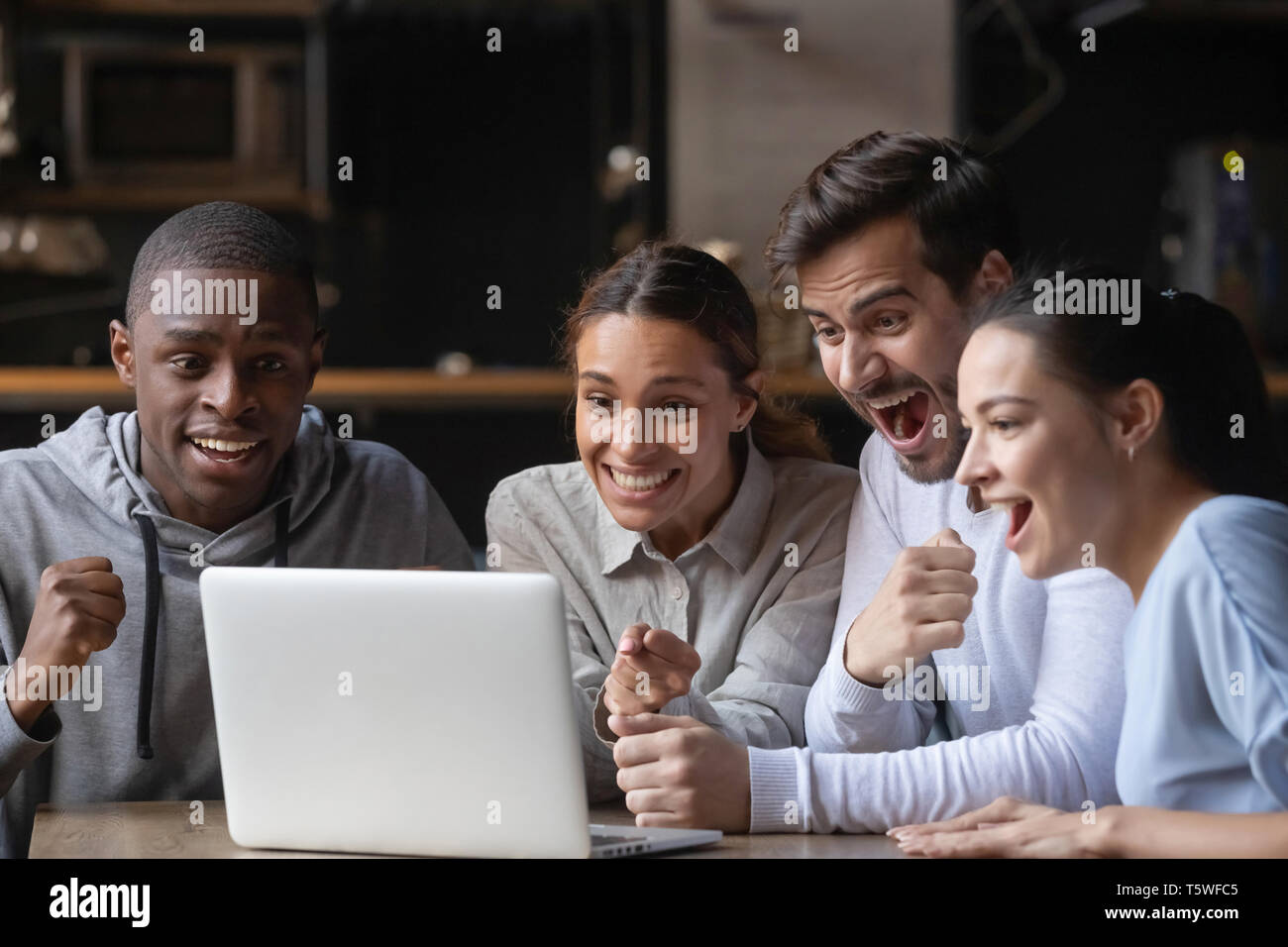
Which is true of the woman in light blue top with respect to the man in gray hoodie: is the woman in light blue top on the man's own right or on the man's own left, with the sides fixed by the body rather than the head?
on the man's own left

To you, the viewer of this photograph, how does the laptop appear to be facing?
facing away from the viewer and to the right of the viewer

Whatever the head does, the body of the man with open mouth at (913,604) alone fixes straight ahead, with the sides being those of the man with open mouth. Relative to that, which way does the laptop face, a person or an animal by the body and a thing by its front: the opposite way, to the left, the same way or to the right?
the opposite way

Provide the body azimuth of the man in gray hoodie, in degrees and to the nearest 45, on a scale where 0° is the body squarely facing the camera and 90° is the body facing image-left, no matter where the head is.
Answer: approximately 0°

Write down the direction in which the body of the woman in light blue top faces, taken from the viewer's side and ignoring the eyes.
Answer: to the viewer's left

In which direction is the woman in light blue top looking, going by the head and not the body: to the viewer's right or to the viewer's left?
to the viewer's left

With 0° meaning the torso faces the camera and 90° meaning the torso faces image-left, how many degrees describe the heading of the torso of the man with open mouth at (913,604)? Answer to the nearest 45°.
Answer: approximately 45°

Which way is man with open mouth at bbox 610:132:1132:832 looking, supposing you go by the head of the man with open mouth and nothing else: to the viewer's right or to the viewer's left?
to the viewer's left
